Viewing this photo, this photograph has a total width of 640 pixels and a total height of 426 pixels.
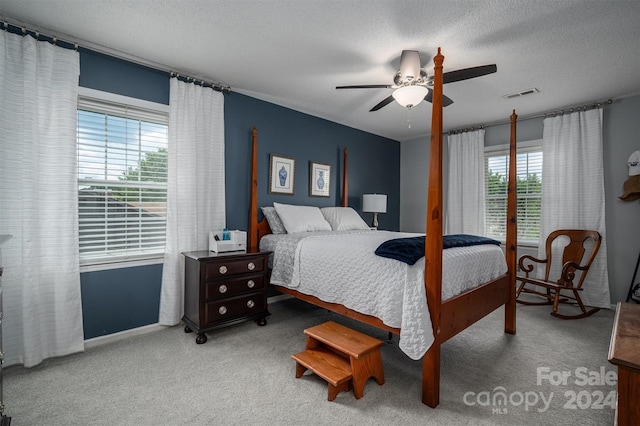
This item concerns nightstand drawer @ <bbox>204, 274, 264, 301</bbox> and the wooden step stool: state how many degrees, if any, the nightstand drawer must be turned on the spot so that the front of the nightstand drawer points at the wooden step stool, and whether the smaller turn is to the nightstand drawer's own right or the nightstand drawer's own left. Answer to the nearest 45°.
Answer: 0° — it already faces it

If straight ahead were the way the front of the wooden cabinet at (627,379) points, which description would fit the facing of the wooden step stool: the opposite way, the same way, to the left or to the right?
to the left

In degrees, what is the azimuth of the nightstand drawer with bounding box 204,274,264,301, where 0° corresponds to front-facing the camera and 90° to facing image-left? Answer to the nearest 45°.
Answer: approximately 315°

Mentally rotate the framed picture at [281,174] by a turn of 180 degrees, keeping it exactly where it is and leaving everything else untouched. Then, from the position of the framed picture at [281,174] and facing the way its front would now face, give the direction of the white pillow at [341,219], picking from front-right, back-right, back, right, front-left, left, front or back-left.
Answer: back-right

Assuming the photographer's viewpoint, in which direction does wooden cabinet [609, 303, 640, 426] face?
facing to the left of the viewer

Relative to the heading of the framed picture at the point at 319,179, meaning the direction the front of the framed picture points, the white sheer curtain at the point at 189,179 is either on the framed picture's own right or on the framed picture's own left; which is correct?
on the framed picture's own right

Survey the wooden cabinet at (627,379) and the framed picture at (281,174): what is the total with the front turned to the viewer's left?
1

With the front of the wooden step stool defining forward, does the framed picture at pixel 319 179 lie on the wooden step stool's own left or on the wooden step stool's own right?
on the wooden step stool's own right

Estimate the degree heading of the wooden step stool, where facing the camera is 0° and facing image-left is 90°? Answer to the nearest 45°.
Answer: approximately 45°

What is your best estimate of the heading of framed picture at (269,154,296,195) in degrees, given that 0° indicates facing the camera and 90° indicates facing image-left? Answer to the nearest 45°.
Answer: approximately 315°

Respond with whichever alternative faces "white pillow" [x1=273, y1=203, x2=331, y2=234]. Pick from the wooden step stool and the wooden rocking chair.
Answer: the wooden rocking chair

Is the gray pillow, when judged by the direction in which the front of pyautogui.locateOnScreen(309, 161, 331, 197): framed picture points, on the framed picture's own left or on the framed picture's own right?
on the framed picture's own right

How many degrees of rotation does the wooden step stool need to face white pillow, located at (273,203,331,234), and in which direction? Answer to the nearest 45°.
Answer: approximately 135° to its right

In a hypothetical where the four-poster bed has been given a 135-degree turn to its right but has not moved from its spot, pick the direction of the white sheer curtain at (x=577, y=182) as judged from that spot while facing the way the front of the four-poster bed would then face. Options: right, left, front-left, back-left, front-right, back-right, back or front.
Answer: back-right

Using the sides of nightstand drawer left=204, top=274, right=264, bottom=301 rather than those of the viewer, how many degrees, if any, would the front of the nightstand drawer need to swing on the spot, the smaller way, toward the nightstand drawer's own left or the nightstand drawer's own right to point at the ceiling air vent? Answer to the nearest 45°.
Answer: approximately 45° to the nightstand drawer's own left

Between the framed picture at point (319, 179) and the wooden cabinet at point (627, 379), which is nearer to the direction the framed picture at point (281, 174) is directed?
the wooden cabinet

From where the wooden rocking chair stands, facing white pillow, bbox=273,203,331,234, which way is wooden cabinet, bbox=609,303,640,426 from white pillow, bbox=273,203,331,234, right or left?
left
